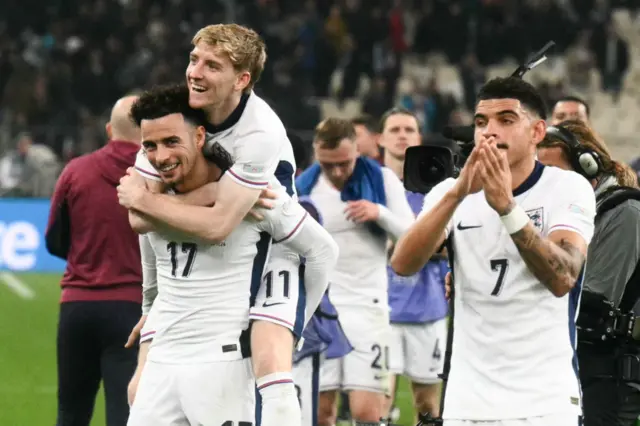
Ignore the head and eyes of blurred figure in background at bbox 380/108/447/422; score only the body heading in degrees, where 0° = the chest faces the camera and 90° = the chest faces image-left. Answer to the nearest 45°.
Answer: approximately 0°

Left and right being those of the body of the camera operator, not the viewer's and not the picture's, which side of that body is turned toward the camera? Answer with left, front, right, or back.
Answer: left

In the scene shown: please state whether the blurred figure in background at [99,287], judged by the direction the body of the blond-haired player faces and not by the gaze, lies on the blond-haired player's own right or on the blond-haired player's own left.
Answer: on the blond-haired player's own right

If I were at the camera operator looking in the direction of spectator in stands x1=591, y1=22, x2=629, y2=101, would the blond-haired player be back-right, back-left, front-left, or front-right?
back-left

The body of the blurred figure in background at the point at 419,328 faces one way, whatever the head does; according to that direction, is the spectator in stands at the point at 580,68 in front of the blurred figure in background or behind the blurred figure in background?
behind

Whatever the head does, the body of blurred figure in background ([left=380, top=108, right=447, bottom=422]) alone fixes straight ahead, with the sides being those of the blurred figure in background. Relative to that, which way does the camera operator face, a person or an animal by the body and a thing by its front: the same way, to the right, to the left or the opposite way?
to the right

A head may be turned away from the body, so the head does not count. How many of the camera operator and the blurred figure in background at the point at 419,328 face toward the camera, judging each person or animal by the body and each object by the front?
1

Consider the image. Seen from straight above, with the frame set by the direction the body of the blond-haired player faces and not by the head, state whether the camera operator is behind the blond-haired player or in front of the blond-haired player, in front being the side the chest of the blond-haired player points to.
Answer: behind

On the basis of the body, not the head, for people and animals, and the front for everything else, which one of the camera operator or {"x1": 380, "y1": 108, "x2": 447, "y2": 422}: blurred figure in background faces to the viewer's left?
the camera operator

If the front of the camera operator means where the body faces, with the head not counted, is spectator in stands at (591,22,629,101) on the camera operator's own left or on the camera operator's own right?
on the camera operator's own right
